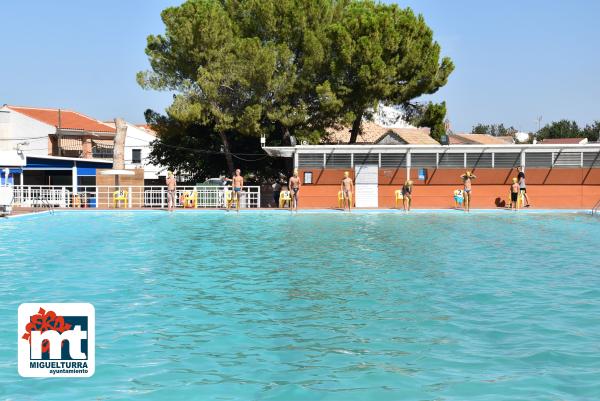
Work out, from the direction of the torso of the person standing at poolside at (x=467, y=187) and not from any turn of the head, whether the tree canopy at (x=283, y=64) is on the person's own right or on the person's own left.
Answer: on the person's own right

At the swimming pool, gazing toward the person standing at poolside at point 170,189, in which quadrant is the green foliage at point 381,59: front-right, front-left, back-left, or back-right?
front-right

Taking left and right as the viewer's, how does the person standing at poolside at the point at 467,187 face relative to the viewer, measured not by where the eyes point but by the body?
facing the viewer

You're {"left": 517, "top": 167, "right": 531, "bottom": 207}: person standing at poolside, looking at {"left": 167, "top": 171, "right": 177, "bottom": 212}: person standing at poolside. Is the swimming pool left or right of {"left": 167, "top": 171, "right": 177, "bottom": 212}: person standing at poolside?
left

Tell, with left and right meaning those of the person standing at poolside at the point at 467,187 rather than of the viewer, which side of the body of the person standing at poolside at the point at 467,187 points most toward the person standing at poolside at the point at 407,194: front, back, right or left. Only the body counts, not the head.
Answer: right

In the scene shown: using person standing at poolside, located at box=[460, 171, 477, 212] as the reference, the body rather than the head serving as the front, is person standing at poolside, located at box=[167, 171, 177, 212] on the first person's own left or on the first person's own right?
on the first person's own right

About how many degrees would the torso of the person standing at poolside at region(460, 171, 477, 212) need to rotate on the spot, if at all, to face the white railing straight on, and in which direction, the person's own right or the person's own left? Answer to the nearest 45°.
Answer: approximately 90° to the person's own right

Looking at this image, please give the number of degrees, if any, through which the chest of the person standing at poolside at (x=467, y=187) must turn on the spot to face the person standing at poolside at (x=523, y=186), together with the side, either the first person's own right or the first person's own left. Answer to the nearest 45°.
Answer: approximately 135° to the first person's own left

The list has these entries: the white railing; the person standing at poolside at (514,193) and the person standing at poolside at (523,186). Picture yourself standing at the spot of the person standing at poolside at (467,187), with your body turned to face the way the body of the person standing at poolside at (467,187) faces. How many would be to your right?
1
